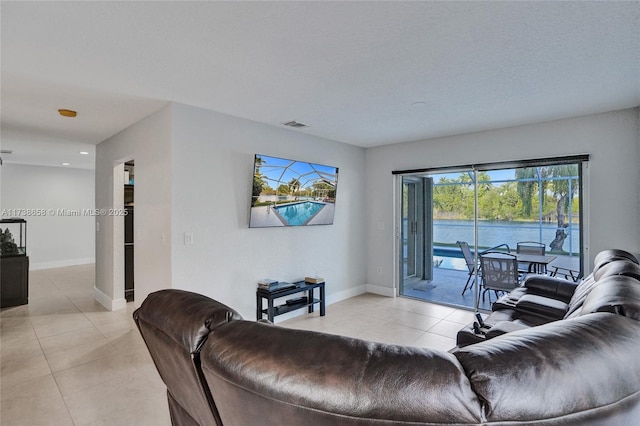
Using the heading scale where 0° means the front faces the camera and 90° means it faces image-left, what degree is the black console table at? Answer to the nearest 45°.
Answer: approximately 315°

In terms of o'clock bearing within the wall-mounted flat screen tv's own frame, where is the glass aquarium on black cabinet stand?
The glass aquarium on black cabinet stand is roughly at 5 o'clock from the wall-mounted flat screen tv.

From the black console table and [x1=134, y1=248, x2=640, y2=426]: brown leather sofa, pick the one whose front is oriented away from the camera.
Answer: the brown leather sofa

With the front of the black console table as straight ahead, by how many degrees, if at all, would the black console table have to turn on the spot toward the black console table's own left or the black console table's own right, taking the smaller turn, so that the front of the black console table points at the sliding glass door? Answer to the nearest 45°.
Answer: approximately 45° to the black console table's own left

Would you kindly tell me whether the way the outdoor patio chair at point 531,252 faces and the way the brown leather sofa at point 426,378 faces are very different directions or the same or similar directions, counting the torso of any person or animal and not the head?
very different directions

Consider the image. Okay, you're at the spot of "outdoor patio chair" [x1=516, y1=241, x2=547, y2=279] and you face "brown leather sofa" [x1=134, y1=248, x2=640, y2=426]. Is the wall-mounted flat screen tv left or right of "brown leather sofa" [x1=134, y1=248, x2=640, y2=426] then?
right

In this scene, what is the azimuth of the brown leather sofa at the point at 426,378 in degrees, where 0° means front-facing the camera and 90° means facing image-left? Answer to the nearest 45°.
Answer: approximately 180°

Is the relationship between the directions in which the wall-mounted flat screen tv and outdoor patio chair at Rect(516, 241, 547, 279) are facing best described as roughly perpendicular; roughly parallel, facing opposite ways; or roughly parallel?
roughly perpendicular

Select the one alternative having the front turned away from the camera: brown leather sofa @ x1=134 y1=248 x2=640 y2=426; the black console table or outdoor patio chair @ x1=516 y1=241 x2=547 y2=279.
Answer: the brown leather sofa
